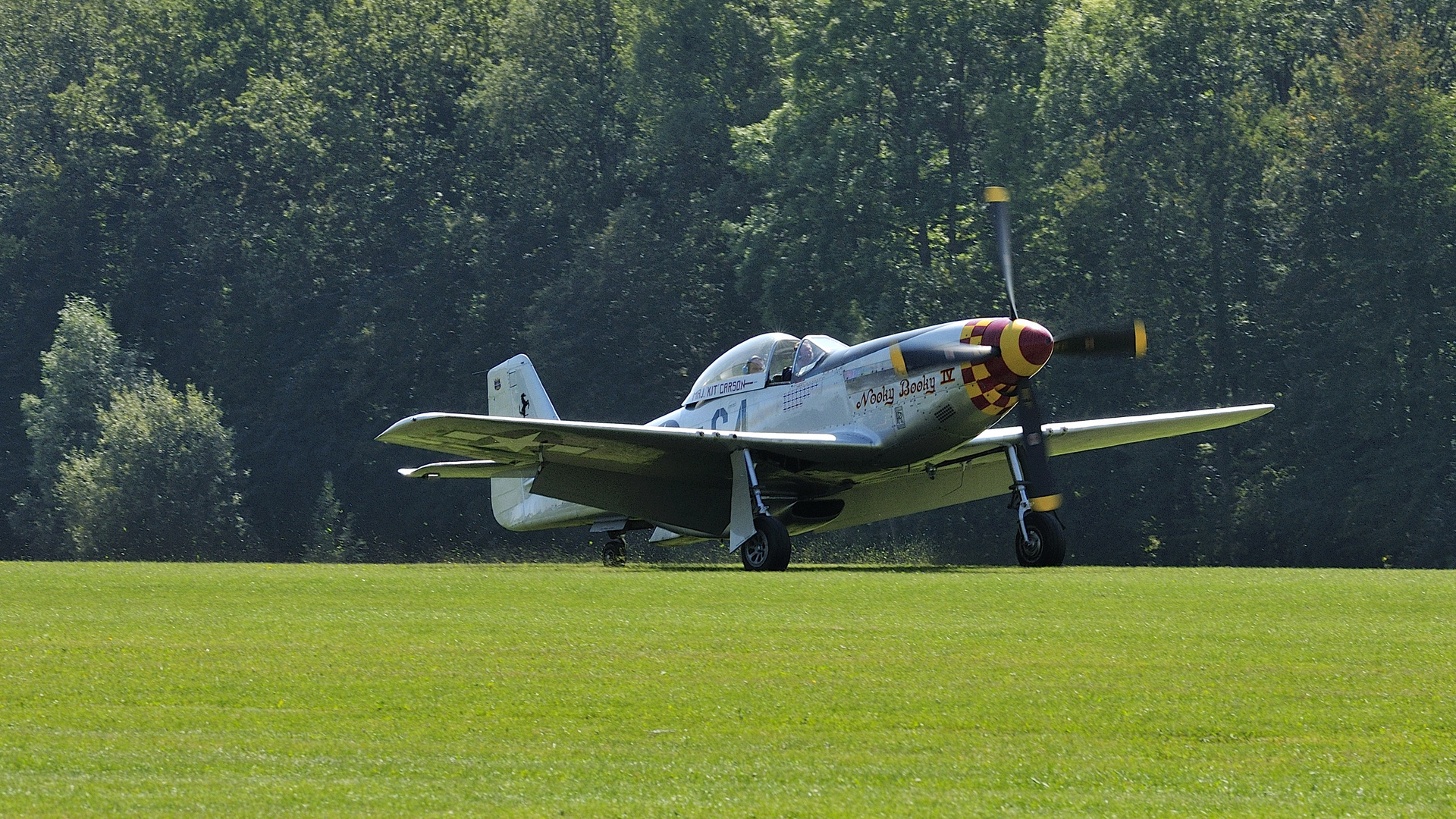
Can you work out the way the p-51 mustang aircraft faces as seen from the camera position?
facing the viewer and to the right of the viewer
